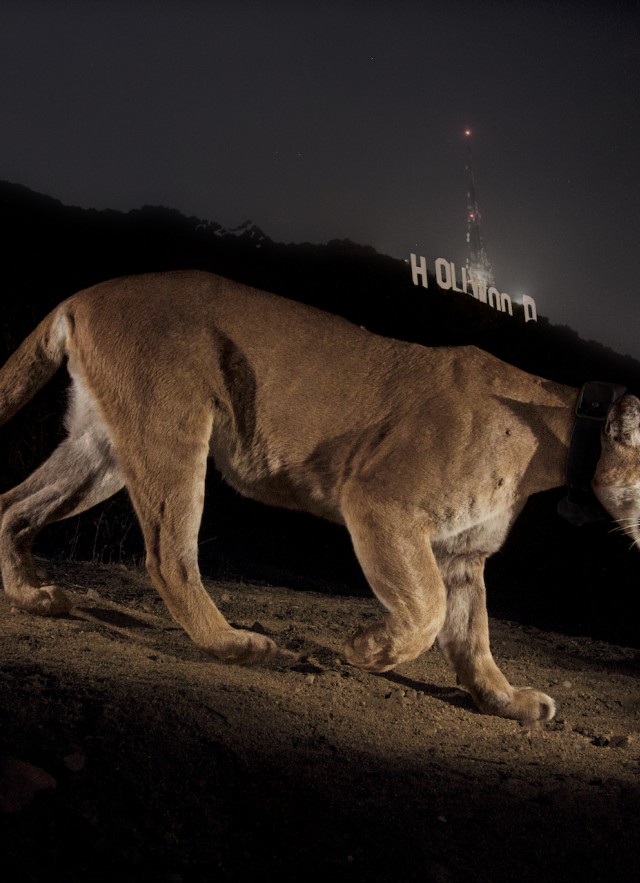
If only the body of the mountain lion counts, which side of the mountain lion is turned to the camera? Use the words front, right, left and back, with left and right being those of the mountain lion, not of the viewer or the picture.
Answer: right

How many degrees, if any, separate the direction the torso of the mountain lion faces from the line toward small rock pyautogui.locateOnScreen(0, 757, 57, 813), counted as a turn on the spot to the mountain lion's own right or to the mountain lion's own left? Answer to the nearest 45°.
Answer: approximately 90° to the mountain lion's own right

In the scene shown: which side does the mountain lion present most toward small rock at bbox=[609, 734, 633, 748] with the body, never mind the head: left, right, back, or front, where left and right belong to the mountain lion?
front
